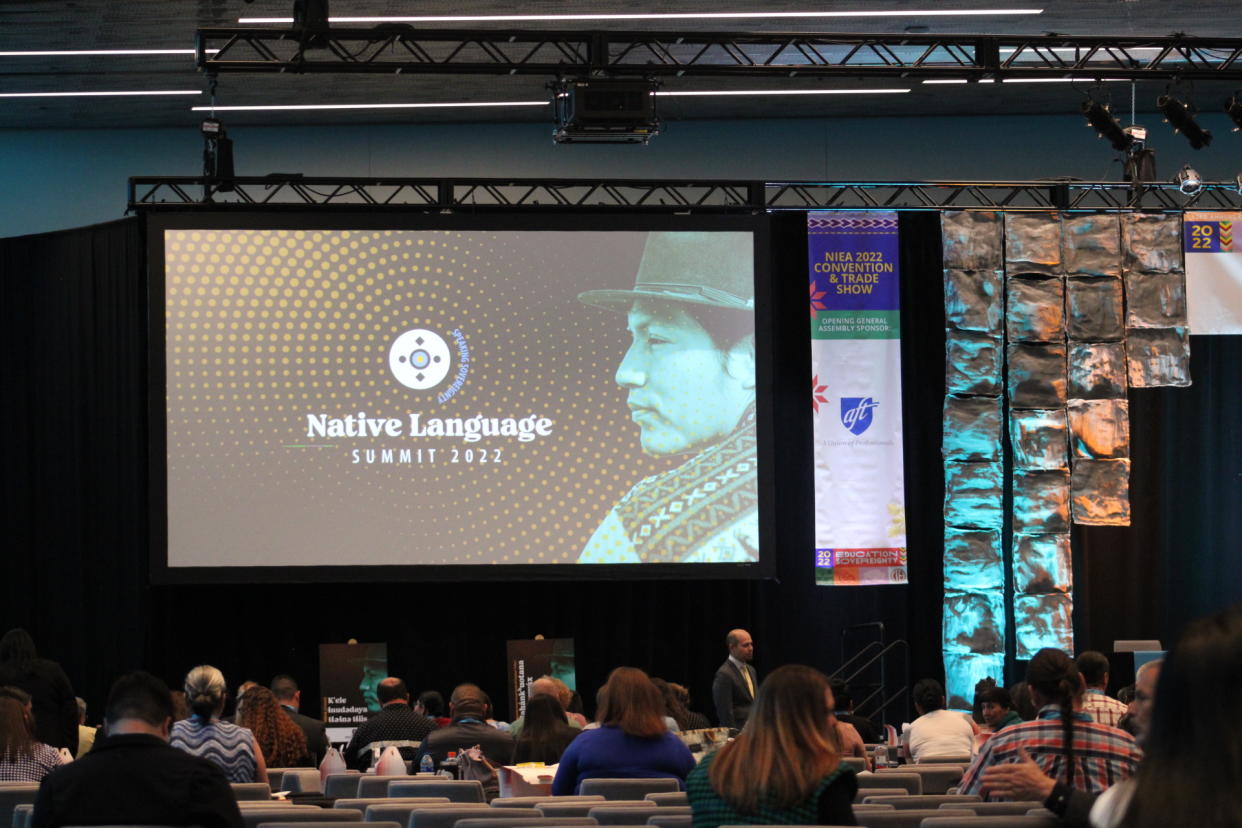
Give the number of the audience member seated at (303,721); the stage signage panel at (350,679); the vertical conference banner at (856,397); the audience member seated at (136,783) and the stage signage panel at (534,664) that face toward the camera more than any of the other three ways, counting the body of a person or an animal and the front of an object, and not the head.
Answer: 3

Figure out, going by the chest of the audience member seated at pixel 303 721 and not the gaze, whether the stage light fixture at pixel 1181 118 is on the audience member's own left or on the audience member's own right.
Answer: on the audience member's own right

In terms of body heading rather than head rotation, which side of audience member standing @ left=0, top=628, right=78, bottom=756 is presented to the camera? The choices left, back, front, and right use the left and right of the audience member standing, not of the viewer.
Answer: back

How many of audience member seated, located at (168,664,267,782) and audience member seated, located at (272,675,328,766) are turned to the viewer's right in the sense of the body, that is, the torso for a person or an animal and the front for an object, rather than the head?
0

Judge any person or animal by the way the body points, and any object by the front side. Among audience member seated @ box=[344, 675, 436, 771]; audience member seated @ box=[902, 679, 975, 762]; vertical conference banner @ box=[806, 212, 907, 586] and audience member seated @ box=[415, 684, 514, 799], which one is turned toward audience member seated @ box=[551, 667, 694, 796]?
the vertical conference banner

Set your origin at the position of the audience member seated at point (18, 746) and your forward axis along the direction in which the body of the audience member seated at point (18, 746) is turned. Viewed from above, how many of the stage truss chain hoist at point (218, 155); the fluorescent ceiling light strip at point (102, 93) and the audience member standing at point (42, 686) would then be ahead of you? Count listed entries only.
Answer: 3

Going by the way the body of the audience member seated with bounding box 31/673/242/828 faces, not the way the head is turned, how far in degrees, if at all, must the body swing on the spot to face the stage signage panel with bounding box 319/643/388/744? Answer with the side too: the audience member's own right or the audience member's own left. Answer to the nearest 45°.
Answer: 0° — they already face it

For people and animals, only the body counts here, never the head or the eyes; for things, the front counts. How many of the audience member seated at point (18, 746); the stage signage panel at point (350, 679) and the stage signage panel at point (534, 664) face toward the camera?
2

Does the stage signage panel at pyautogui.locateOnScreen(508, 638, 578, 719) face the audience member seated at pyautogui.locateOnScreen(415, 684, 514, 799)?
yes

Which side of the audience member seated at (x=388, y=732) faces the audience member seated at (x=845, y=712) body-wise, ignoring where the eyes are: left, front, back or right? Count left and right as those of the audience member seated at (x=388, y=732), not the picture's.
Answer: right

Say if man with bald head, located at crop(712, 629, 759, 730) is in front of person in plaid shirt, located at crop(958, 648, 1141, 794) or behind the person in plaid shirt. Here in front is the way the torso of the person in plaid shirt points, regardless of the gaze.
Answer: in front

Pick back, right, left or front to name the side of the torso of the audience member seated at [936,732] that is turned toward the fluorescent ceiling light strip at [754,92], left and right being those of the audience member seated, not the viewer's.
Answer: front

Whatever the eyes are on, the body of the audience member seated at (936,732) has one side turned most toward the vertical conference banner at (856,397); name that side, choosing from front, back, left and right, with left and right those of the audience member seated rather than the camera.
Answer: front

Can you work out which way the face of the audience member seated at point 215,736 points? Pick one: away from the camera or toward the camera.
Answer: away from the camera

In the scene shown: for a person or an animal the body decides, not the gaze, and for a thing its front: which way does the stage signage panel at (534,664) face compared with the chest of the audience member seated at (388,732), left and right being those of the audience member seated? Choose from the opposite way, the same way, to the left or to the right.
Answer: the opposite way

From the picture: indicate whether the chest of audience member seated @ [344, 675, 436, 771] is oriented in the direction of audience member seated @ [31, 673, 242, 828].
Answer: no

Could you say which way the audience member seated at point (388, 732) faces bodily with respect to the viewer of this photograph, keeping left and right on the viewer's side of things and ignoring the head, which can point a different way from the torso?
facing away from the viewer

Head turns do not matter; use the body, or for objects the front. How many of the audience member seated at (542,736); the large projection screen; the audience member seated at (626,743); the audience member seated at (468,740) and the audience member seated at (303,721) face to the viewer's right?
0
